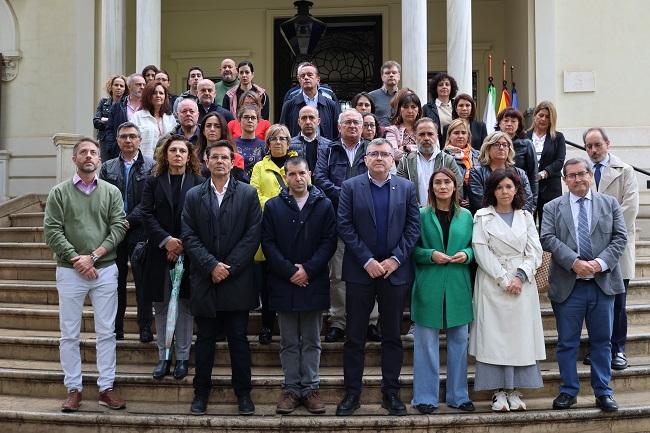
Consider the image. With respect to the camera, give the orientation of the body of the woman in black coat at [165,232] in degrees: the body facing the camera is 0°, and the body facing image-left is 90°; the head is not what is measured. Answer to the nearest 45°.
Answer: approximately 0°

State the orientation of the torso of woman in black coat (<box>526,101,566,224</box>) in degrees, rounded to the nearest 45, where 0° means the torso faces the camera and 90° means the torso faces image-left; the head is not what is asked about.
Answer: approximately 45°

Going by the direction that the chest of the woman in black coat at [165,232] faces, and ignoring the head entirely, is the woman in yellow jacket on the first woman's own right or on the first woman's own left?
on the first woman's own left

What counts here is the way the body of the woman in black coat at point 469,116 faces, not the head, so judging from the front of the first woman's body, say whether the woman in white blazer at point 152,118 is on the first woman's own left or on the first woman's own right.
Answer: on the first woman's own right

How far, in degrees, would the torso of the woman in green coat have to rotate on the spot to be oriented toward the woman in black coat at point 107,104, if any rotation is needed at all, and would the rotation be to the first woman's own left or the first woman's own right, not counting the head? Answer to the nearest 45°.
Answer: approximately 135° to the first woman's own right

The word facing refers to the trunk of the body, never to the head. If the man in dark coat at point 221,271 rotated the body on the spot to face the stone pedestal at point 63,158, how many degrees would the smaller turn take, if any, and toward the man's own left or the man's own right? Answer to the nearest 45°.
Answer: approximately 180°

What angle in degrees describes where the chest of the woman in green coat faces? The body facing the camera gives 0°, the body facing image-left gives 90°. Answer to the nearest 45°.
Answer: approximately 0°
